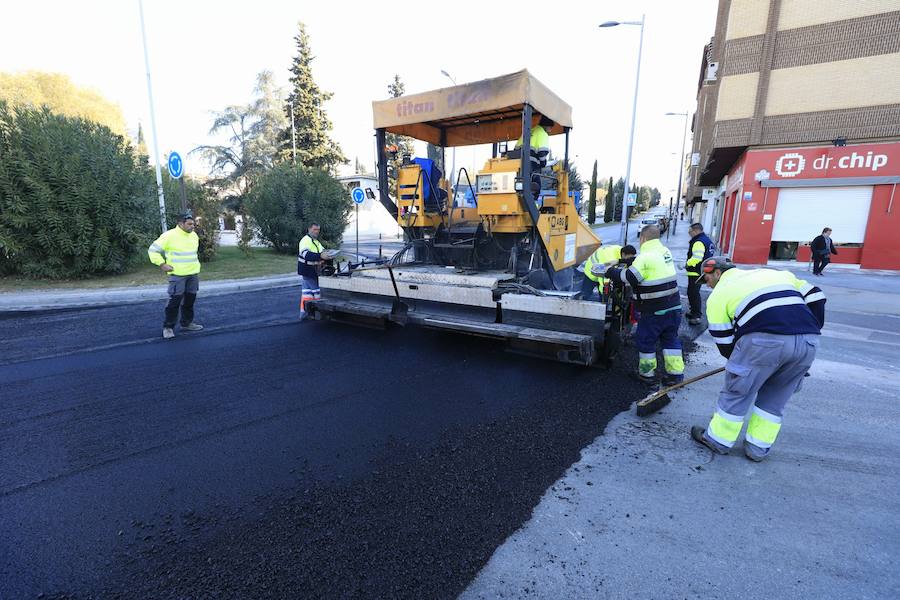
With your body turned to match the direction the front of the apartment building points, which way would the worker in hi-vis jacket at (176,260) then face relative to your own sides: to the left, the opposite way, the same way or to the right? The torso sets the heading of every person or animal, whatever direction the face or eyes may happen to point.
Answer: to the left

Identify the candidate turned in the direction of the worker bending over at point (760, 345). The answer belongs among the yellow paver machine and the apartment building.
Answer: the apartment building

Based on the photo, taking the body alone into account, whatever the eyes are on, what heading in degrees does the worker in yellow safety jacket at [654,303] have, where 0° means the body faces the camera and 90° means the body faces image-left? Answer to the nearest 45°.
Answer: approximately 135°

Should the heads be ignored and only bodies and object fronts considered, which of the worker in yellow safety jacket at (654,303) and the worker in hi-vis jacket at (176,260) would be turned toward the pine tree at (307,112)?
the worker in yellow safety jacket

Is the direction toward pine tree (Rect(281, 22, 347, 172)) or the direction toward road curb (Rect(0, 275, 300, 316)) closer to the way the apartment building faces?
the road curb

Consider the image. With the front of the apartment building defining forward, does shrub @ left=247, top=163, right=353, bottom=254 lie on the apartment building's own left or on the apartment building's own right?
on the apartment building's own right

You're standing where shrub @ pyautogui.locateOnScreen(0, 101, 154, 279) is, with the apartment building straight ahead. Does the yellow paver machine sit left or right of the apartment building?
right

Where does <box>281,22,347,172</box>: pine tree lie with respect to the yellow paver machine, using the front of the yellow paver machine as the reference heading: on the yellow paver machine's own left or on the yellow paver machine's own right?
on the yellow paver machine's own left

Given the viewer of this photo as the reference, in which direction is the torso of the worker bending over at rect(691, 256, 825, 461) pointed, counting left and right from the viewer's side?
facing away from the viewer and to the left of the viewer
